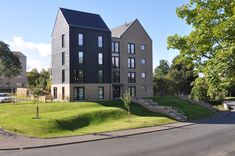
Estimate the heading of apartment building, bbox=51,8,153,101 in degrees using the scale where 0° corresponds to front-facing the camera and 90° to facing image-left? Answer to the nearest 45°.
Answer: approximately 315°

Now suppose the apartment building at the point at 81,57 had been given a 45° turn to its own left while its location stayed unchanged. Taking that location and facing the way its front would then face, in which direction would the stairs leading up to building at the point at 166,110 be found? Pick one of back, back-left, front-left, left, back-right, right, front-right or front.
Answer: front-right
